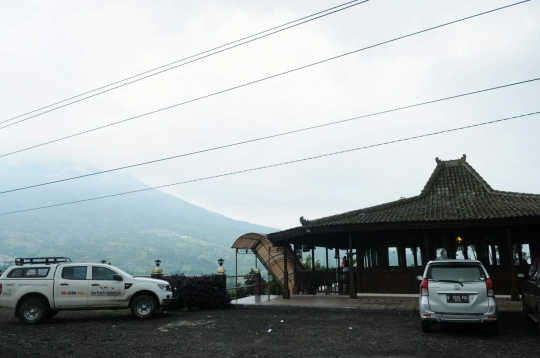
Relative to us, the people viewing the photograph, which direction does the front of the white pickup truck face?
facing to the right of the viewer

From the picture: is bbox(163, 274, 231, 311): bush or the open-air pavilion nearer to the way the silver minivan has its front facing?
the open-air pavilion

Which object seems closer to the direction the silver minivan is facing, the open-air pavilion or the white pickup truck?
the open-air pavilion

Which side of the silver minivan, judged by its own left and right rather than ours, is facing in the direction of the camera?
back

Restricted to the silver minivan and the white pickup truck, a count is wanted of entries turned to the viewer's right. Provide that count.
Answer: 1

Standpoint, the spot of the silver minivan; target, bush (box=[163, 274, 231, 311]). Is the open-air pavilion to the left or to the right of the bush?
right

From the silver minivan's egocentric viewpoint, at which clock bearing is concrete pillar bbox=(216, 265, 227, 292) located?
The concrete pillar is roughly at 10 o'clock from the silver minivan.

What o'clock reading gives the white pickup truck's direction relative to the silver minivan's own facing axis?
The white pickup truck is roughly at 9 o'clock from the silver minivan.
